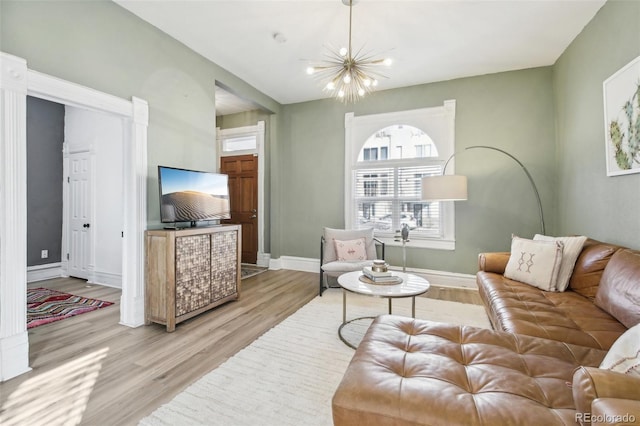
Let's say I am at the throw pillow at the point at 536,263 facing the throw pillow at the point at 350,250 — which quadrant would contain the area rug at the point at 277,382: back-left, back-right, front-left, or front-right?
front-left

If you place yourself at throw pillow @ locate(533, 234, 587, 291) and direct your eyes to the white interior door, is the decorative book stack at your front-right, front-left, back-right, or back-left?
front-left

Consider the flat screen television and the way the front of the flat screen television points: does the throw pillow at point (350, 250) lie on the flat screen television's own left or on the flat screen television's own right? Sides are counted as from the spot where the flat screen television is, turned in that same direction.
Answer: on the flat screen television's own left

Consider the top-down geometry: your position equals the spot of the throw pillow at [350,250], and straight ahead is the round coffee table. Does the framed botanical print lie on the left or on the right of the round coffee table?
left

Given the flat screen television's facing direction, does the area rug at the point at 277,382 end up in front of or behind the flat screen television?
in front

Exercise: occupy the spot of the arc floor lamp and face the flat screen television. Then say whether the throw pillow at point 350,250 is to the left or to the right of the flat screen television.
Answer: right

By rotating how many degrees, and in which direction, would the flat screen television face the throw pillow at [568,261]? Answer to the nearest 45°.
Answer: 0° — it already faces it

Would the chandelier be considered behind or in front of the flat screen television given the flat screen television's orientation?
in front

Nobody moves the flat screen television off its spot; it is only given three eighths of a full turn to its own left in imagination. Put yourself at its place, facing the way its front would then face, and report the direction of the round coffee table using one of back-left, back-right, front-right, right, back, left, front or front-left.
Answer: back-right

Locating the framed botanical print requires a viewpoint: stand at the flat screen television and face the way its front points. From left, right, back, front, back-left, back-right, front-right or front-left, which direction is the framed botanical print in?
front

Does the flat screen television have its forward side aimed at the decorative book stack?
yes

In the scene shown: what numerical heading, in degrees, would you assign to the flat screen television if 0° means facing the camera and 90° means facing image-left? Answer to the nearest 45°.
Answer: approximately 315°

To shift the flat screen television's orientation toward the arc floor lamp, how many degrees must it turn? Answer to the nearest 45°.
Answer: approximately 45° to its left

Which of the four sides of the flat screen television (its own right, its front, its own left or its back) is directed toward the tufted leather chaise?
front
